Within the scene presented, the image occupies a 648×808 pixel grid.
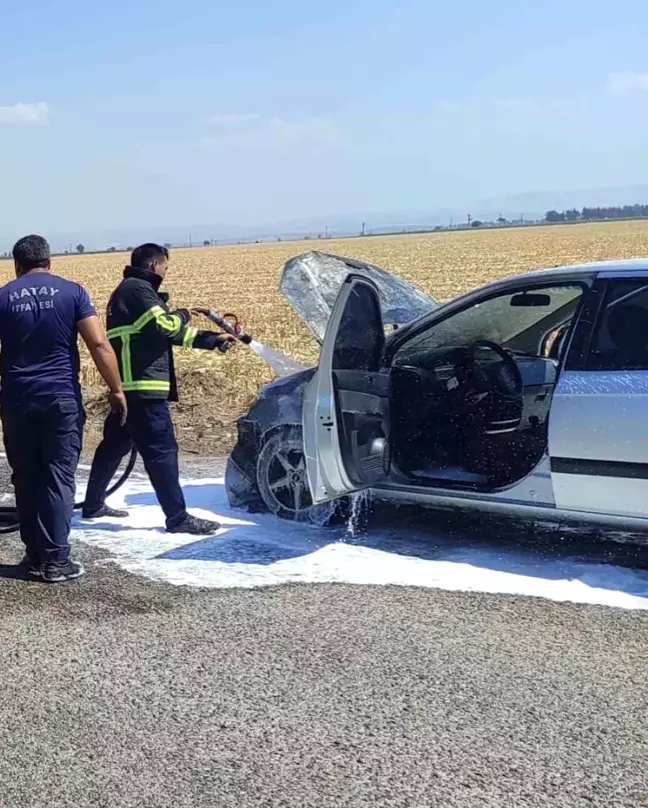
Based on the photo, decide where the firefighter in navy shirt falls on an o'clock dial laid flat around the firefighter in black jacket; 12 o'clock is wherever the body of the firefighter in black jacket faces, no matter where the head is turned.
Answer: The firefighter in navy shirt is roughly at 4 o'clock from the firefighter in black jacket.

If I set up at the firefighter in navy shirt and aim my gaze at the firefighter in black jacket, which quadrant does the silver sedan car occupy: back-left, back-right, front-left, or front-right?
front-right

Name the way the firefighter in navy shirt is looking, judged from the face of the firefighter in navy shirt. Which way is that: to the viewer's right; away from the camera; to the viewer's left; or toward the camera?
away from the camera

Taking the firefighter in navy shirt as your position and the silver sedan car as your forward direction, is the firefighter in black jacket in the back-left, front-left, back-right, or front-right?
front-left

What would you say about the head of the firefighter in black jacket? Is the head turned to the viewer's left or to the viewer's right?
to the viewer's right

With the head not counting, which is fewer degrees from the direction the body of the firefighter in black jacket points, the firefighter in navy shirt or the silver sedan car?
the silver sedan car

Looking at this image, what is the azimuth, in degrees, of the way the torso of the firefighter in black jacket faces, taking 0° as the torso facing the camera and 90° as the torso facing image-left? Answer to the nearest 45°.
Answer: approximately 270°

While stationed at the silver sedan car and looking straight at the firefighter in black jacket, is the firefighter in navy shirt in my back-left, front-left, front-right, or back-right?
front-left

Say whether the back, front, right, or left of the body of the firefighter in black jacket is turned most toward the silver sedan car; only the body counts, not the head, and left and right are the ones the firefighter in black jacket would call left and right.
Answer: front
